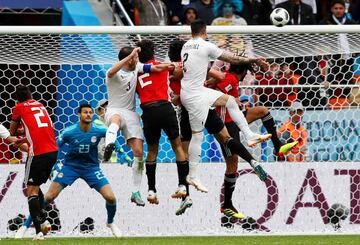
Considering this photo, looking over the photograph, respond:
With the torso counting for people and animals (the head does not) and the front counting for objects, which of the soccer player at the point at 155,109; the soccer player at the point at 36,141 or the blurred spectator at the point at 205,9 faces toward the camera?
the blurred spectator

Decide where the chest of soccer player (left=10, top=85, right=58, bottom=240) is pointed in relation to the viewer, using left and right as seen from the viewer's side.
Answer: facing away from the viewer and to the left of the viewer

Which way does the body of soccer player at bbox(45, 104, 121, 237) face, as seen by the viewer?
toward the camera

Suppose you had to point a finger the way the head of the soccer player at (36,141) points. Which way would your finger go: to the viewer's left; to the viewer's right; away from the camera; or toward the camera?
away from the camera

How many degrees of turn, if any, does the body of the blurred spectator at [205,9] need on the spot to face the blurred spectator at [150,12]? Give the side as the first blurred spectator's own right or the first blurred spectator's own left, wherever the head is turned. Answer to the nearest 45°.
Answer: approximately 90° to the first blurred spectator's own right

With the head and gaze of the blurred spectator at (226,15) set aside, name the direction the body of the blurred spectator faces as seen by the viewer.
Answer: toward the camera

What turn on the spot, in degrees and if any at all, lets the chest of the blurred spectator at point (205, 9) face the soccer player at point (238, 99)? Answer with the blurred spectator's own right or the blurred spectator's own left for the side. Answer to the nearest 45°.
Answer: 0° — they already face them
